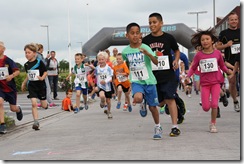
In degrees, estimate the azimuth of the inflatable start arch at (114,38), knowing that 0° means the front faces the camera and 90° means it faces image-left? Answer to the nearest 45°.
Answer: approximately 0°

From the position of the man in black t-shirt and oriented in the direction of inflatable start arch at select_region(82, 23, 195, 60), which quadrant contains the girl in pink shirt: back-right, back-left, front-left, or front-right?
back-left

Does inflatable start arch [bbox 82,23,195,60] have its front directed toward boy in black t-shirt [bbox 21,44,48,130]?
yes

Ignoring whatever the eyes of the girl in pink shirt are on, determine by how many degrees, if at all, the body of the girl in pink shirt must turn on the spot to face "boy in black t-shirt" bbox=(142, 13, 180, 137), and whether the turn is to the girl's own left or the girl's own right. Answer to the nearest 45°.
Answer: approximately 45° to the girl's own right

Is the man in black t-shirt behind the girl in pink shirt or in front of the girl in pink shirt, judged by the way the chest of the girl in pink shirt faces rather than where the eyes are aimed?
behind

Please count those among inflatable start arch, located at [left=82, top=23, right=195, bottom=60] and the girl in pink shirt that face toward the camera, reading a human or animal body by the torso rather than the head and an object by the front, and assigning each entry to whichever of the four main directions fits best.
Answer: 2

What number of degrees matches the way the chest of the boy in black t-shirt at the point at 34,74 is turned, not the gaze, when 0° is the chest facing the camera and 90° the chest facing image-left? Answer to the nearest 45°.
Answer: approximately 45°

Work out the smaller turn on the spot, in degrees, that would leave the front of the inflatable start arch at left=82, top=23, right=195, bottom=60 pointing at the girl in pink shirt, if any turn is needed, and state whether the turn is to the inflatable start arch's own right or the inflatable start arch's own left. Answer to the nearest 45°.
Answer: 0° — it already faces them
